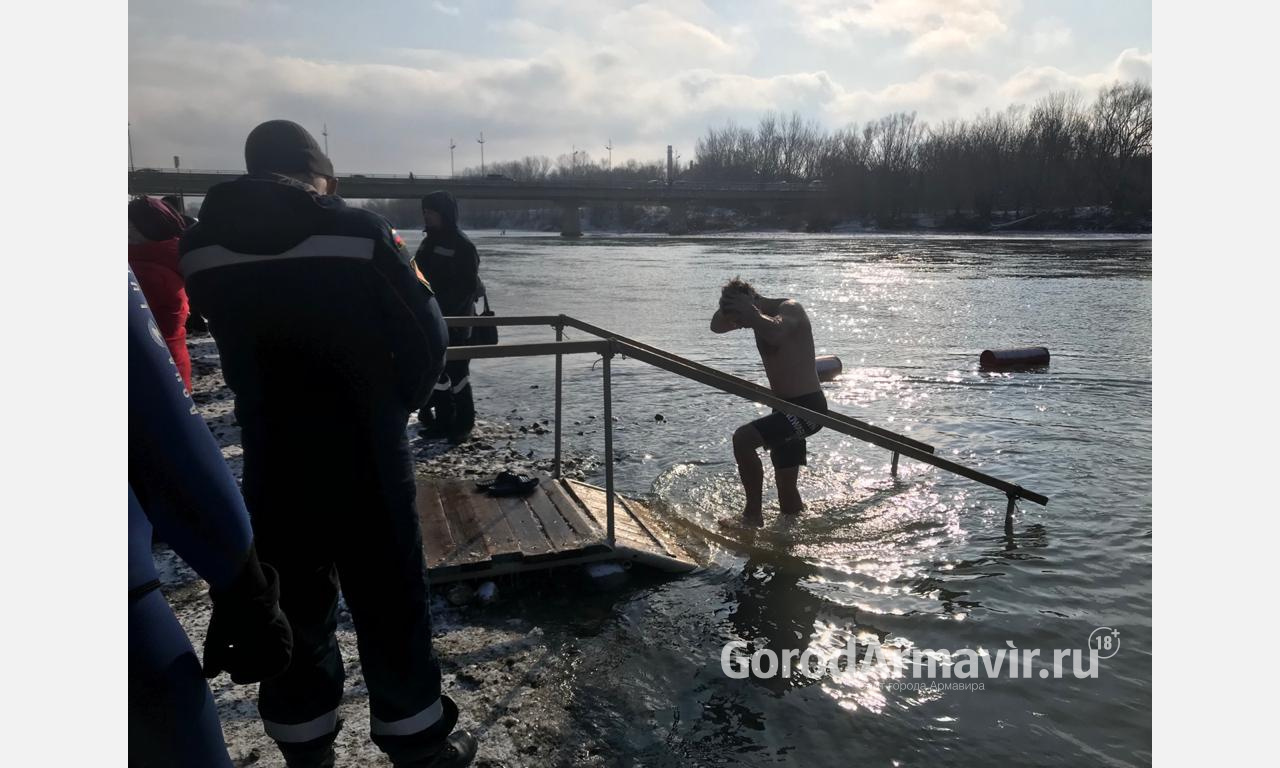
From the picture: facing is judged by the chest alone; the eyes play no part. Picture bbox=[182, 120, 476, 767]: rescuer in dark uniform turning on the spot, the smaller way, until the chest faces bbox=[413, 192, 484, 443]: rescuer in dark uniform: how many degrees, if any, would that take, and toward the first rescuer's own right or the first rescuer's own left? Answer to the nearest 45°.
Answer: approximately 45° to the first rescuer's own left

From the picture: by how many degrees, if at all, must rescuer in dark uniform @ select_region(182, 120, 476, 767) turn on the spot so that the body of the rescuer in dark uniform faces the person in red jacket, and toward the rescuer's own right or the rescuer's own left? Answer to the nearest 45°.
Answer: approximately 45° to the rescuer's own left

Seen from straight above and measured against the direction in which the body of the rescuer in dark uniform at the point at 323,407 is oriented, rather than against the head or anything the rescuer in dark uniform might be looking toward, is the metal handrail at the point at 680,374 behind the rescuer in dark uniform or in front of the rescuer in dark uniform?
in front

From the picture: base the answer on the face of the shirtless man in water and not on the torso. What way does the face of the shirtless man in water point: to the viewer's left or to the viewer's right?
to the viewer's left

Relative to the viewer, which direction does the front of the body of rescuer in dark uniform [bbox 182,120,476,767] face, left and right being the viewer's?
facing away from the viewer and to the right of the viewer

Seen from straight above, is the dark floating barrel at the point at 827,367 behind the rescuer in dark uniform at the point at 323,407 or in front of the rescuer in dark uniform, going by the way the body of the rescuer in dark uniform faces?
in front

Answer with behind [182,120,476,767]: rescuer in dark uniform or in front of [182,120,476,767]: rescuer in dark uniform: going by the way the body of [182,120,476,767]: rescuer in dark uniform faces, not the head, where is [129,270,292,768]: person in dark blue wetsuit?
behind
